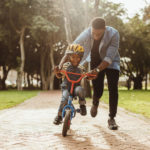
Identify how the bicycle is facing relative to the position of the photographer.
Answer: facing the viewer

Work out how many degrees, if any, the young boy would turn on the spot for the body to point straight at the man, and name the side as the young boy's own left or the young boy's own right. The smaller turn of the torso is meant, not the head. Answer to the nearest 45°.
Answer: approximately 135° to the young boy's own left

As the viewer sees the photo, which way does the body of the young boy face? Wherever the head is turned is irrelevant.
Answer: toward the camera

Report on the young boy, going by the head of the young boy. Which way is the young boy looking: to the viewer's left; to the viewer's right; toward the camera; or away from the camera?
toward the camera
